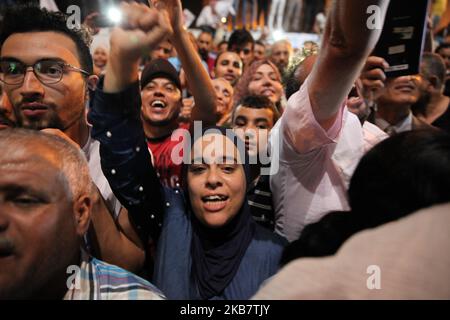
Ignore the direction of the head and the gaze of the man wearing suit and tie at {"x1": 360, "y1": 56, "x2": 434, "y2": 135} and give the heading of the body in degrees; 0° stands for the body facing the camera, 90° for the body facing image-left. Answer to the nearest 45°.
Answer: approximately 0°

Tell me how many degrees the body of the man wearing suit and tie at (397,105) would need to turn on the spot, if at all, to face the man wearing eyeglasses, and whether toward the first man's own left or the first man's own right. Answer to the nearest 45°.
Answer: approximately 45° to the first man's own right

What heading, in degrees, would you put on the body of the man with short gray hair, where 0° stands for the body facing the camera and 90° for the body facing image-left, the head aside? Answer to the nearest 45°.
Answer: approximately 45°
